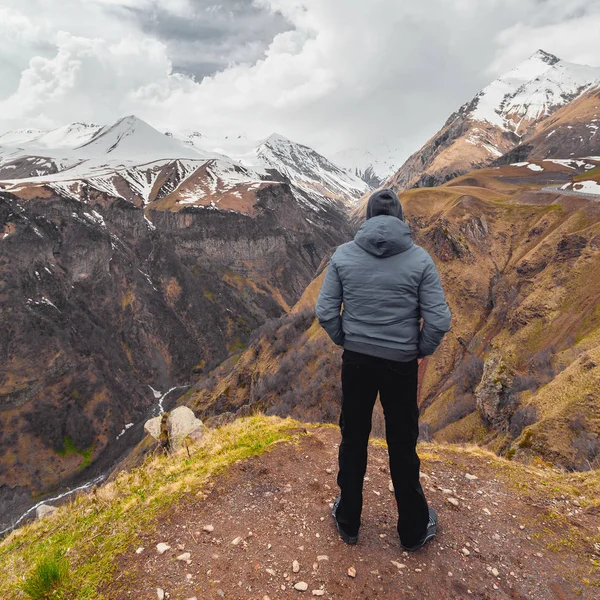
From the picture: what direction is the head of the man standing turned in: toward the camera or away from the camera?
away from the camera

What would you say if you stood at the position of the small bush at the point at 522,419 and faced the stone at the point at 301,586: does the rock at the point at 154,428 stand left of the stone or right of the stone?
right

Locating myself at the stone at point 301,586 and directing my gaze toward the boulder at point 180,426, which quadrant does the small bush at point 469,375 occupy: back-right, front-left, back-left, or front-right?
front-right

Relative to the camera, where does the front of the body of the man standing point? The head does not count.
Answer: away from the camera

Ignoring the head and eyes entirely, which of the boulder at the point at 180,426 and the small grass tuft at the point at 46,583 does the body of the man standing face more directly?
the boulder

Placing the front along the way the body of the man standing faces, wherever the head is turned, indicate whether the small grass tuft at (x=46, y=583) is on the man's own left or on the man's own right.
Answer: on the man's own left

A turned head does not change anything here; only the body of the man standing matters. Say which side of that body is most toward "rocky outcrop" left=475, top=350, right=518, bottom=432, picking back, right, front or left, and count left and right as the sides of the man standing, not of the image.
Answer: front
